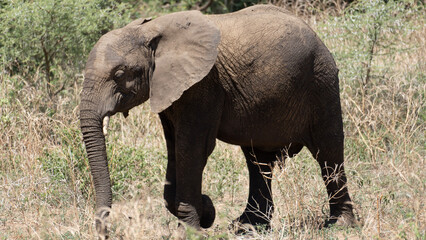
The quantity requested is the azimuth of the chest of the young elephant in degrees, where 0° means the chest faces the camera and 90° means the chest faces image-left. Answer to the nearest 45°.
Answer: approximately 90°
